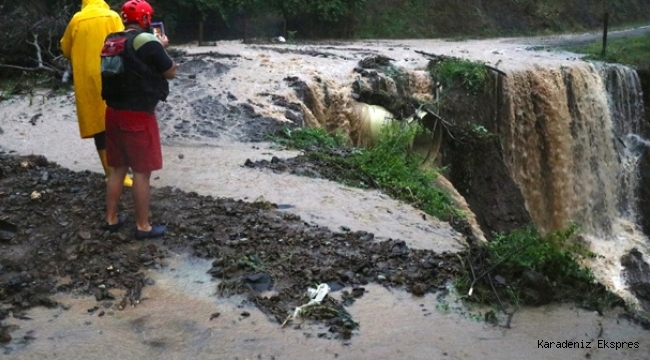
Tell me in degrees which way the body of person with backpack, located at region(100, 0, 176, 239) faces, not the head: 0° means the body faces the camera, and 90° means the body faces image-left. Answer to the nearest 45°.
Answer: approximately 225°

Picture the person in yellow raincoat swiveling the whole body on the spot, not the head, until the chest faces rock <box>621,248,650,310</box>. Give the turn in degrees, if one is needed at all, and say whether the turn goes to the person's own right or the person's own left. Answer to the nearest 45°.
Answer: approximately 45° to the person's own right

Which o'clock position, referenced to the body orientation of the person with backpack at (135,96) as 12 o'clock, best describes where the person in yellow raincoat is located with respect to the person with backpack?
The person in yellow raincoat is roughly at 10 o'clock from the person with backpack.

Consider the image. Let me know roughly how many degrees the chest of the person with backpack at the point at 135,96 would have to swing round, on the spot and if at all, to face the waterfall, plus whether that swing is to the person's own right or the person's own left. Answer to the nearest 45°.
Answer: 0° — they already face it

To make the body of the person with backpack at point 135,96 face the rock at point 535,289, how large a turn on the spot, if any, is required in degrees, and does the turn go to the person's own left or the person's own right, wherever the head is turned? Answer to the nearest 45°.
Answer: approximately 90° to the person's own right

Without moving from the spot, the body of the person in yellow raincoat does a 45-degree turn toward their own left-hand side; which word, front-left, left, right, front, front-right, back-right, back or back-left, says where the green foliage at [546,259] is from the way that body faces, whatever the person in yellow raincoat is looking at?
back

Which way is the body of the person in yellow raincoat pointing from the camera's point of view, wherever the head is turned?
away from the camera

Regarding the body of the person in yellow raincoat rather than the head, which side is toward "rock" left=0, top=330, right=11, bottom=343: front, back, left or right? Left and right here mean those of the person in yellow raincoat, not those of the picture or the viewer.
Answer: back

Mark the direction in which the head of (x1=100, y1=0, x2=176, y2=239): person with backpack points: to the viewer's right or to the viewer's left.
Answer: to the viewer's right

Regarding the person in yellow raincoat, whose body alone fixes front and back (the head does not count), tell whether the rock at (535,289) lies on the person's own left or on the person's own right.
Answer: on the person's own right

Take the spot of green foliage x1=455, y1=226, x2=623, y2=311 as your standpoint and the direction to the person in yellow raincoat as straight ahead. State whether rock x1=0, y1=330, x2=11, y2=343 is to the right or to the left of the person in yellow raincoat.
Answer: left

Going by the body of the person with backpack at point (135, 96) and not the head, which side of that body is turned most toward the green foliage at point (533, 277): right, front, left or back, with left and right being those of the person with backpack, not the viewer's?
right

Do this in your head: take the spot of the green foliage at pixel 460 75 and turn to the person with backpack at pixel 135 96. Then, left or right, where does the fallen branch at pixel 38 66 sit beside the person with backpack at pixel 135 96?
right

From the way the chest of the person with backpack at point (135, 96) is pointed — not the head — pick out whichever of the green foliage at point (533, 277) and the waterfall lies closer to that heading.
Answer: the waterfall
